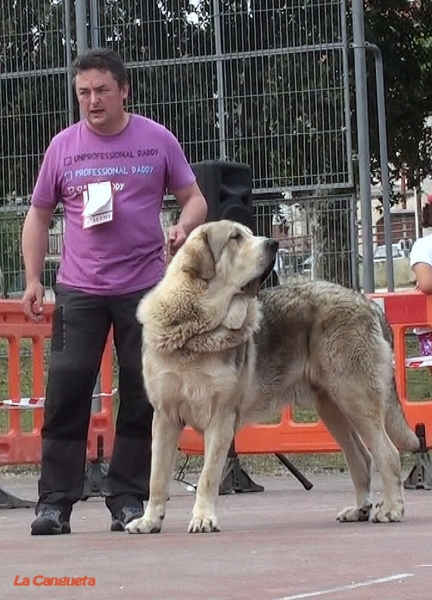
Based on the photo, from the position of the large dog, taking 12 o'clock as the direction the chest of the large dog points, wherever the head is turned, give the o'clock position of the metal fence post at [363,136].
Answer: The metal fence post is roughly at 5 o'clock from the large dog.

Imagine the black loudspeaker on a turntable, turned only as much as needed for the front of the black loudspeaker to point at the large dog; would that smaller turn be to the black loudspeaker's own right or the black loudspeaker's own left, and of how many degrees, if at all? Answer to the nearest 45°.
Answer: approximately 45° to the black loudspeaker's own right

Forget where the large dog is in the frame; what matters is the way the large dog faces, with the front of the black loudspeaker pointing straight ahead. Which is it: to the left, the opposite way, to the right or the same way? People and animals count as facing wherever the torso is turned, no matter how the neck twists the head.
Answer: to the right

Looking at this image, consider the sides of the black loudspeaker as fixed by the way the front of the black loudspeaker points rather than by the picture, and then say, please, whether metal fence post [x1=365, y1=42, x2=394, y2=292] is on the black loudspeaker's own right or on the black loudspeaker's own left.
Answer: on the black loudspeaker's own left

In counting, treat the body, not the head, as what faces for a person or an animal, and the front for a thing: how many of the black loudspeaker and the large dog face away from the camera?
0

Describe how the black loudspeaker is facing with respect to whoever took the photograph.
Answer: facing the viewer and to the right of the viewer

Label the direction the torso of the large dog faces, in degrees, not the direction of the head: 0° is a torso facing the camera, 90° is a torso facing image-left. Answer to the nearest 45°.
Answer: approximately 45°

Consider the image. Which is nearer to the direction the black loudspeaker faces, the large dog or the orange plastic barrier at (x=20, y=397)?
the large dog

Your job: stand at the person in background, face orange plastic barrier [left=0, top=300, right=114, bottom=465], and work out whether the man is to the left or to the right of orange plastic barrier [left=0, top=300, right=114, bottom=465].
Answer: left

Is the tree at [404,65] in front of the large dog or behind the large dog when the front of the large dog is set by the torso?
behind

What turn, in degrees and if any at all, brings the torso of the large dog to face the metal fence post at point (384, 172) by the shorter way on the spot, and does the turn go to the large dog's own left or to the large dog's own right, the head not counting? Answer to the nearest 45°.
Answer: approximately 135° to the large dog's own right

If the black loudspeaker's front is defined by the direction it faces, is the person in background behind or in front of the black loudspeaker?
in front
